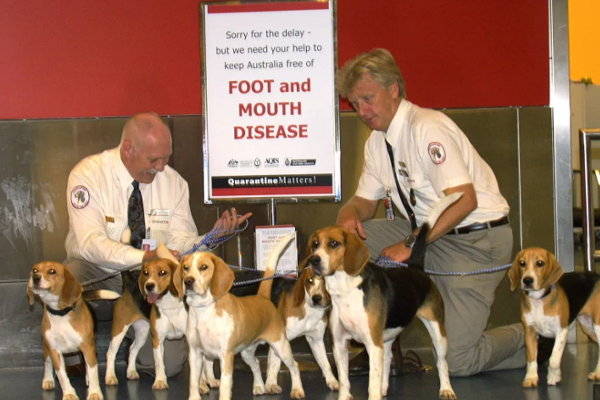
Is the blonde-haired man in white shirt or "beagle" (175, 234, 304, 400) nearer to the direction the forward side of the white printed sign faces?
the beagle

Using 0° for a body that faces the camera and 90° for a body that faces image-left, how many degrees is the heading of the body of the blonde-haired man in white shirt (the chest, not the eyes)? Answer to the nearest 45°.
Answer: approximately 45°

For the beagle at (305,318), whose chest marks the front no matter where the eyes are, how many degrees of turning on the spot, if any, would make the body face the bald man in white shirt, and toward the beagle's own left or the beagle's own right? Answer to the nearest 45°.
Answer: approximately 180°

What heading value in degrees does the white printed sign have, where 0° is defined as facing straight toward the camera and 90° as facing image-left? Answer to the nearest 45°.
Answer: approximately 0°

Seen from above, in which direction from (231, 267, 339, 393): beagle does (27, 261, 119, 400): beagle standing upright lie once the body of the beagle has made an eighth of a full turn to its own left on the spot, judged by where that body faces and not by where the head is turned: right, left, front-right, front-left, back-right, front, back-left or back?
back

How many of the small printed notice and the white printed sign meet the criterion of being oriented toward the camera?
2

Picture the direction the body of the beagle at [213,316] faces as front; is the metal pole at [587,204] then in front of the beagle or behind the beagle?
behind
